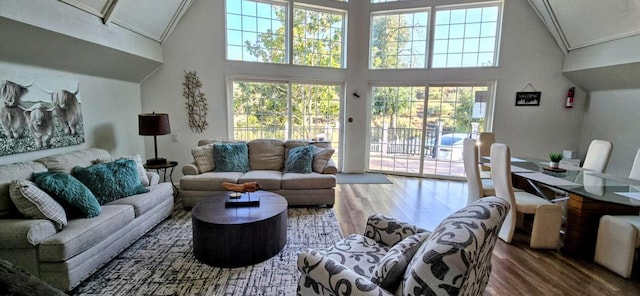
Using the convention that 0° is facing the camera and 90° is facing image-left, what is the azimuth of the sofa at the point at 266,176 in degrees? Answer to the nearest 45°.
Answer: approximately 0°

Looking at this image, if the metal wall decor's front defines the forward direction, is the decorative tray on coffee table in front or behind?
in front

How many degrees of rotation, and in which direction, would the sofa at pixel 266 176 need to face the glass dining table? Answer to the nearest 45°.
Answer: approximately 45° to its left

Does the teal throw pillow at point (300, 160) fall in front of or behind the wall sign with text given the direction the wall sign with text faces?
in front

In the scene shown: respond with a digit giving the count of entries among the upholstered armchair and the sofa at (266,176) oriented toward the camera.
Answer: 1

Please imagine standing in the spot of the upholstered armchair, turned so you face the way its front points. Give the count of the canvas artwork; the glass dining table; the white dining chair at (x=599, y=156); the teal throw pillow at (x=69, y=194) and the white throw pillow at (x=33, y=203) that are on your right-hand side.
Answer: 2

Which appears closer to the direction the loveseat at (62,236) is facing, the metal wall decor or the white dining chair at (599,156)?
the white dining chair

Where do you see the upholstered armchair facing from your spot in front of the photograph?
facing away from the viewer and to the left of the viewer
